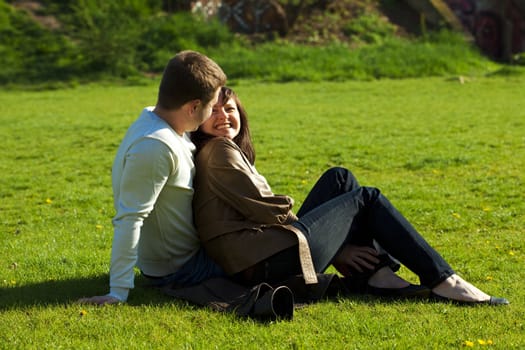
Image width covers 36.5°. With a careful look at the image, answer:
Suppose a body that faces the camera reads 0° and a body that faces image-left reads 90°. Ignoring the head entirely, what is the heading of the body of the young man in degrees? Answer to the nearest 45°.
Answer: approximately 270°

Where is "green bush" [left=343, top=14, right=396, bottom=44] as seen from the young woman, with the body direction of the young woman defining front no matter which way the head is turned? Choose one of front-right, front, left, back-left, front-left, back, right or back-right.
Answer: left

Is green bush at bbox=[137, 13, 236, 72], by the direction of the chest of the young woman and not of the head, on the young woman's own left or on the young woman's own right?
on the young woman's own left

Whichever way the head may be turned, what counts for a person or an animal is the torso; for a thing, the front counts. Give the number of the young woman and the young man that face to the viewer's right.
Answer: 2

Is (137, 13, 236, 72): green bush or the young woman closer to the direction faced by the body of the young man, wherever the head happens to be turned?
the young woman

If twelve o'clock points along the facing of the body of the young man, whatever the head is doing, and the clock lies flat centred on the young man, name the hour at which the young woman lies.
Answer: The young woman is roughly at 12 o'clock from the young man.

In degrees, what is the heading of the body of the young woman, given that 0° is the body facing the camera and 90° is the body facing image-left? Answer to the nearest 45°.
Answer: approximately 270°

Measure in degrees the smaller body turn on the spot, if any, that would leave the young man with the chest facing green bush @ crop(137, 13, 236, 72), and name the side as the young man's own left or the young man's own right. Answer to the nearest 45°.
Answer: approximately 90° to the young man's own left

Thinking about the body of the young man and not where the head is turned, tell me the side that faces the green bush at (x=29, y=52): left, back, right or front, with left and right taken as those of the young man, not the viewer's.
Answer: left

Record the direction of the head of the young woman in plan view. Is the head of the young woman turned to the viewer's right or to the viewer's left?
to the viewer's left

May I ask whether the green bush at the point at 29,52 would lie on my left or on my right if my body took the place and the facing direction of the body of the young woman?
on my left

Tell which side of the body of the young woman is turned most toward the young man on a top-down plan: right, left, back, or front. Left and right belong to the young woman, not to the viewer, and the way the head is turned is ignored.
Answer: back

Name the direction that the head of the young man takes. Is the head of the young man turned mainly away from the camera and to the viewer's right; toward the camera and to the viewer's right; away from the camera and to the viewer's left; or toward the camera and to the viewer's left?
away from the camera and to the viewer's right

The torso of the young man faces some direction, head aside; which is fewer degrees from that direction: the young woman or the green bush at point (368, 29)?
the young woman
